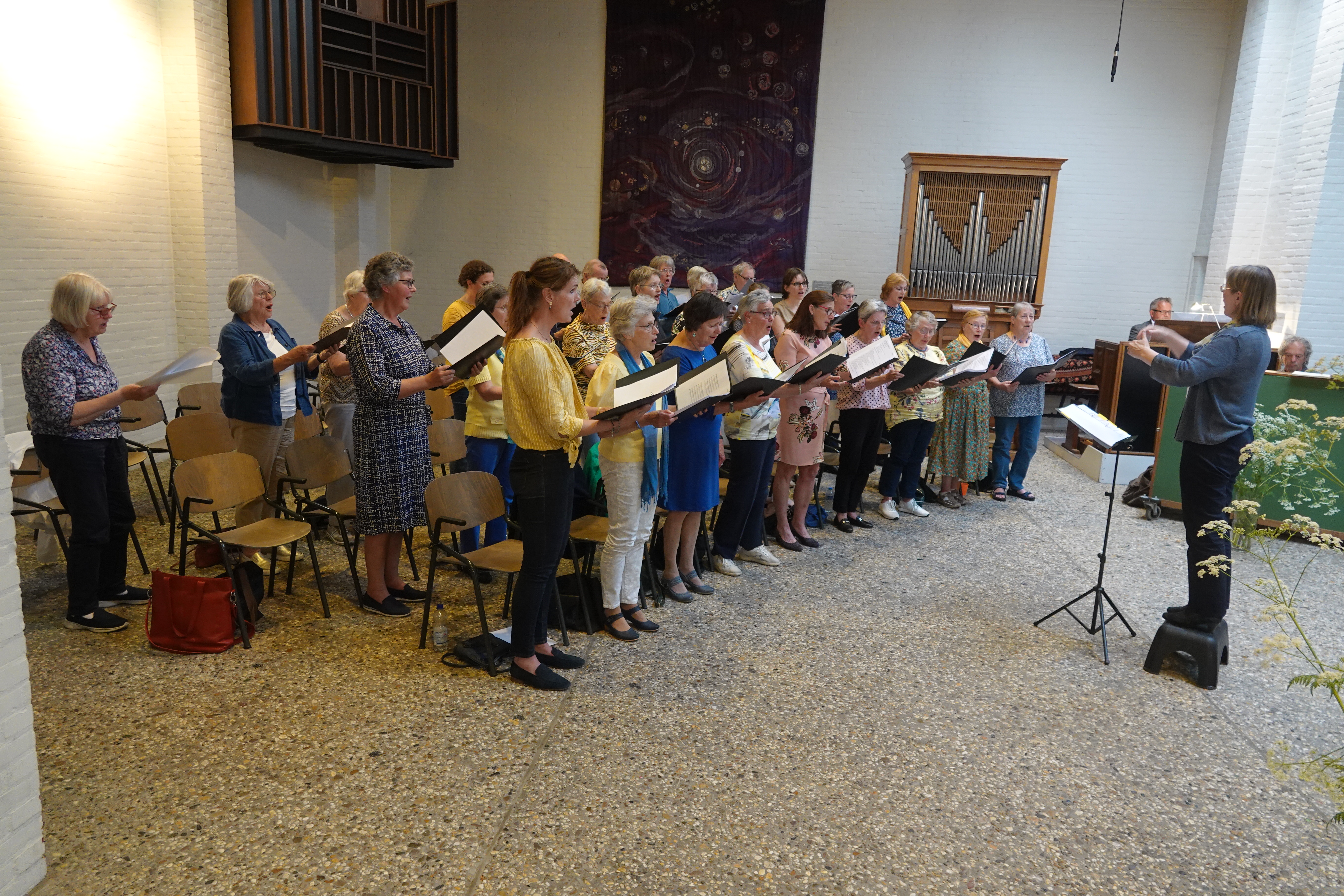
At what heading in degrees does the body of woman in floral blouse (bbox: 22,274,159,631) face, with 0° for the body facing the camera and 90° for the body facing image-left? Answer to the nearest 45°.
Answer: approximately 270°

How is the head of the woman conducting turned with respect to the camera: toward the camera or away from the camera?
away from the camera

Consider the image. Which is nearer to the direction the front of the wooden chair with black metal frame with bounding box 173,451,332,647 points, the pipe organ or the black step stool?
the black step stool

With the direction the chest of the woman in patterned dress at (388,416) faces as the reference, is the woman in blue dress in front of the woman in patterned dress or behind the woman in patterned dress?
in front

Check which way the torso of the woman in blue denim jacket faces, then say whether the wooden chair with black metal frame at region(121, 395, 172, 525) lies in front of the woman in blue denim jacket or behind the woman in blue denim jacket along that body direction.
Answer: behind

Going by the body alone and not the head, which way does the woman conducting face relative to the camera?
to the viewer's left

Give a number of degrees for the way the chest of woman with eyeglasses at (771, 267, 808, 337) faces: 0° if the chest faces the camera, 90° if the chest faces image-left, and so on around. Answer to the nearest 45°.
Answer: approximately 315°

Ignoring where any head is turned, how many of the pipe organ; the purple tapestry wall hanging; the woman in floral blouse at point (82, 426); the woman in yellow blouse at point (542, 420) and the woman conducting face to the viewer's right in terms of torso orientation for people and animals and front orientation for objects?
2

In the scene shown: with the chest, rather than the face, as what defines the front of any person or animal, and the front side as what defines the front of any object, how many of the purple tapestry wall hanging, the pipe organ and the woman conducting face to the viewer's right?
0

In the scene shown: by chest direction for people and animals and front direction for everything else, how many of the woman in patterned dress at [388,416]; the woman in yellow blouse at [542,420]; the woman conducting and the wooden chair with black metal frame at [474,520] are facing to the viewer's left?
1

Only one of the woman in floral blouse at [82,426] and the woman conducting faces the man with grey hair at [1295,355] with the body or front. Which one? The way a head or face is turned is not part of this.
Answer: the woman in floral blouse

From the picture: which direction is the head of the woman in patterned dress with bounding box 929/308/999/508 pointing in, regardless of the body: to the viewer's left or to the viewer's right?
to the viewer's right

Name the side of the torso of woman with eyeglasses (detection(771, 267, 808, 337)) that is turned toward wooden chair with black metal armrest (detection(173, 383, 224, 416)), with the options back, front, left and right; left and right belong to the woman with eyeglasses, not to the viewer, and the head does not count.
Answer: right

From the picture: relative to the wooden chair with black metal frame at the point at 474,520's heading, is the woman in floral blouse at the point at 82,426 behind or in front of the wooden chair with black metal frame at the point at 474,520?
behind

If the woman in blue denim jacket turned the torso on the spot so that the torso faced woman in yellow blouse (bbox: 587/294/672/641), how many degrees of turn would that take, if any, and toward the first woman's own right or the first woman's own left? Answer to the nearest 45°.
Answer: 0° — they already face them

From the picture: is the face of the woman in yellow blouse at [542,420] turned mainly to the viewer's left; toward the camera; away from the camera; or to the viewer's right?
to the viewer's right
